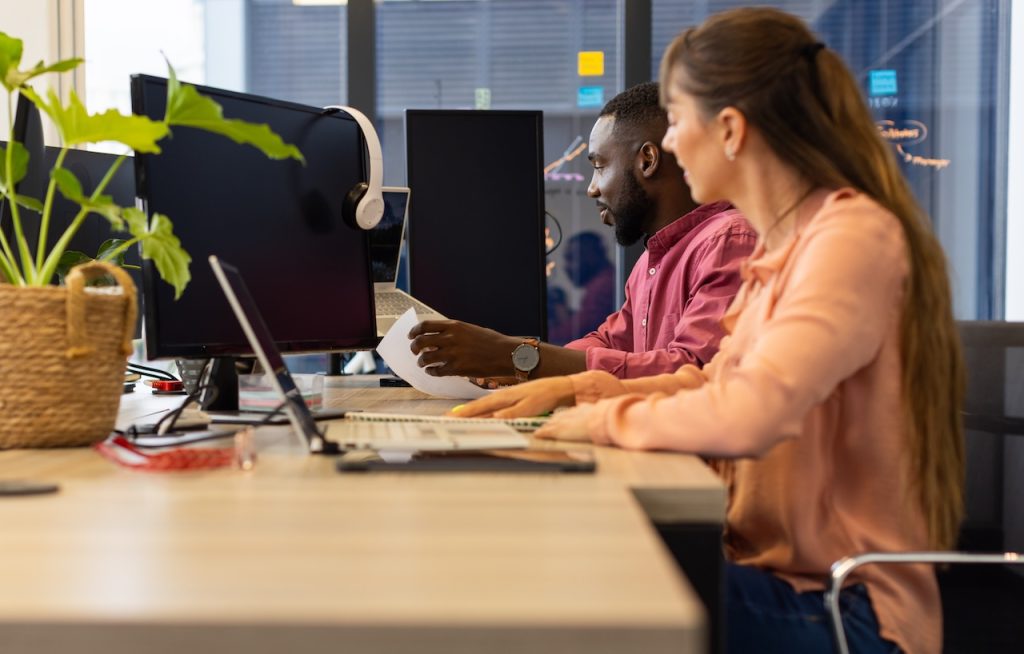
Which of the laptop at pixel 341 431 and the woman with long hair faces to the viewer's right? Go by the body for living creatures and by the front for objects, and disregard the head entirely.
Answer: the laptop

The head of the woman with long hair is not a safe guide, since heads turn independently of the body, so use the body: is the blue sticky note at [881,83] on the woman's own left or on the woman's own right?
on the woman's own right

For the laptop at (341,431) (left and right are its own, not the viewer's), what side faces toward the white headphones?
left

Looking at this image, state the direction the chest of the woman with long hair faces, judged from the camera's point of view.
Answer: to the viewer's left

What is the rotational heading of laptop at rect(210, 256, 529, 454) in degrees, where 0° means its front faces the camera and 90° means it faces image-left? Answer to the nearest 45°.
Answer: approximately 270°

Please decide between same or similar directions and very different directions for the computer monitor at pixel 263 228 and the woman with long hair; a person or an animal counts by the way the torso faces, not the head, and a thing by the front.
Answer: very different directions

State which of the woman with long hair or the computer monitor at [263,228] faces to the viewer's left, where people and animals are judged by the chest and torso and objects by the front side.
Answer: the woman with long hair

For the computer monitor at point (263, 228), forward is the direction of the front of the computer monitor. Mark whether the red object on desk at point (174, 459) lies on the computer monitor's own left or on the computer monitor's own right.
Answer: on the computer monitor's own right

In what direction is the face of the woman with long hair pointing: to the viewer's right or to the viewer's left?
to the viewer's left

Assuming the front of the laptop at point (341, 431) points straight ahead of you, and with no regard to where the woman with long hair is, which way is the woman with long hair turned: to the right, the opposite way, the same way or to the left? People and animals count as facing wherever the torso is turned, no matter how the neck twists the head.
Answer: the opposite way
